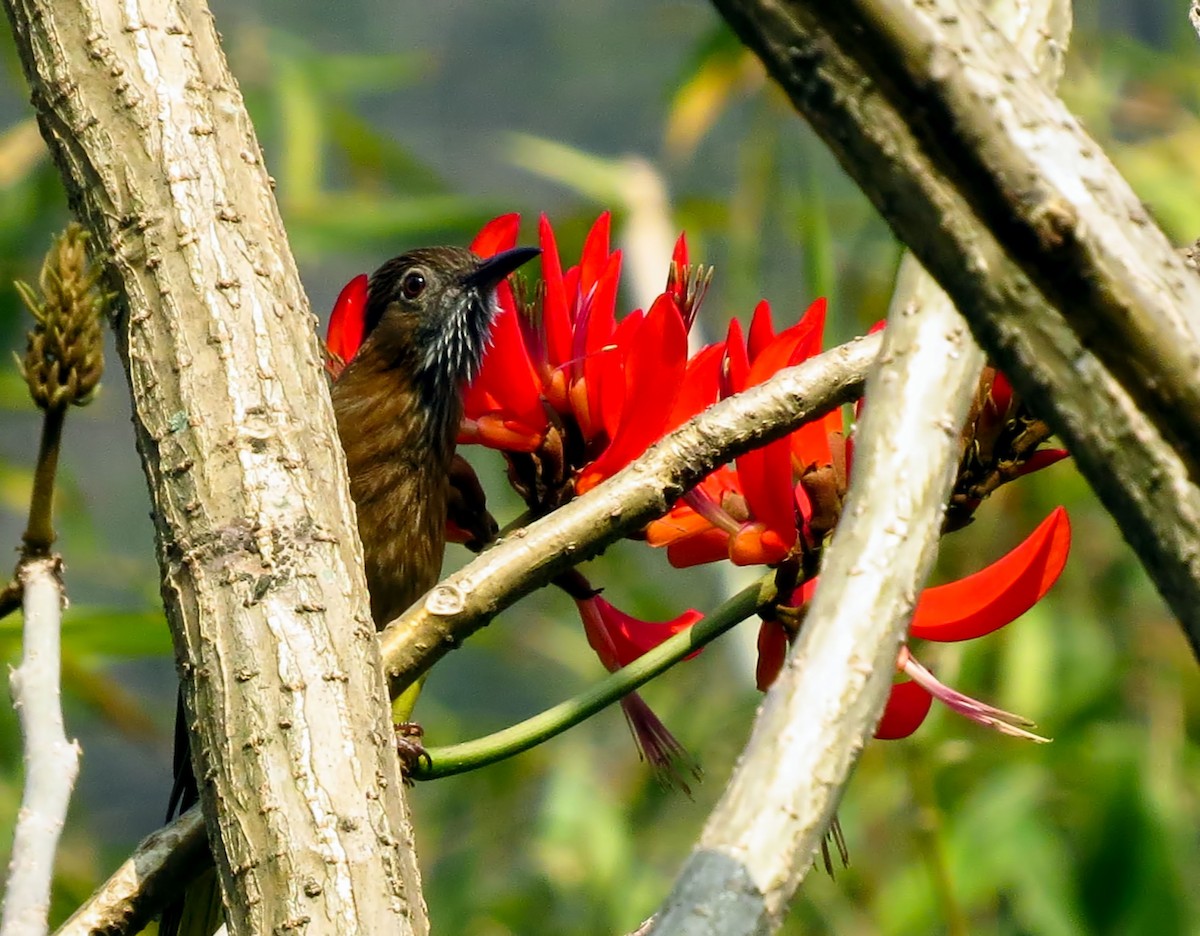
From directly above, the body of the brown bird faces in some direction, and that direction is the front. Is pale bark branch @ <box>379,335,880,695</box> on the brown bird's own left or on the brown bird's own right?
on the brown bird's own right

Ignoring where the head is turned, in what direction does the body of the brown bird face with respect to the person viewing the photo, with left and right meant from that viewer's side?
facing to the right of the viewer

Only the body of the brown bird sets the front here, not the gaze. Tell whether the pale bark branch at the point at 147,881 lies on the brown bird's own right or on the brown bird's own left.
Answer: on the brown bird's own right
